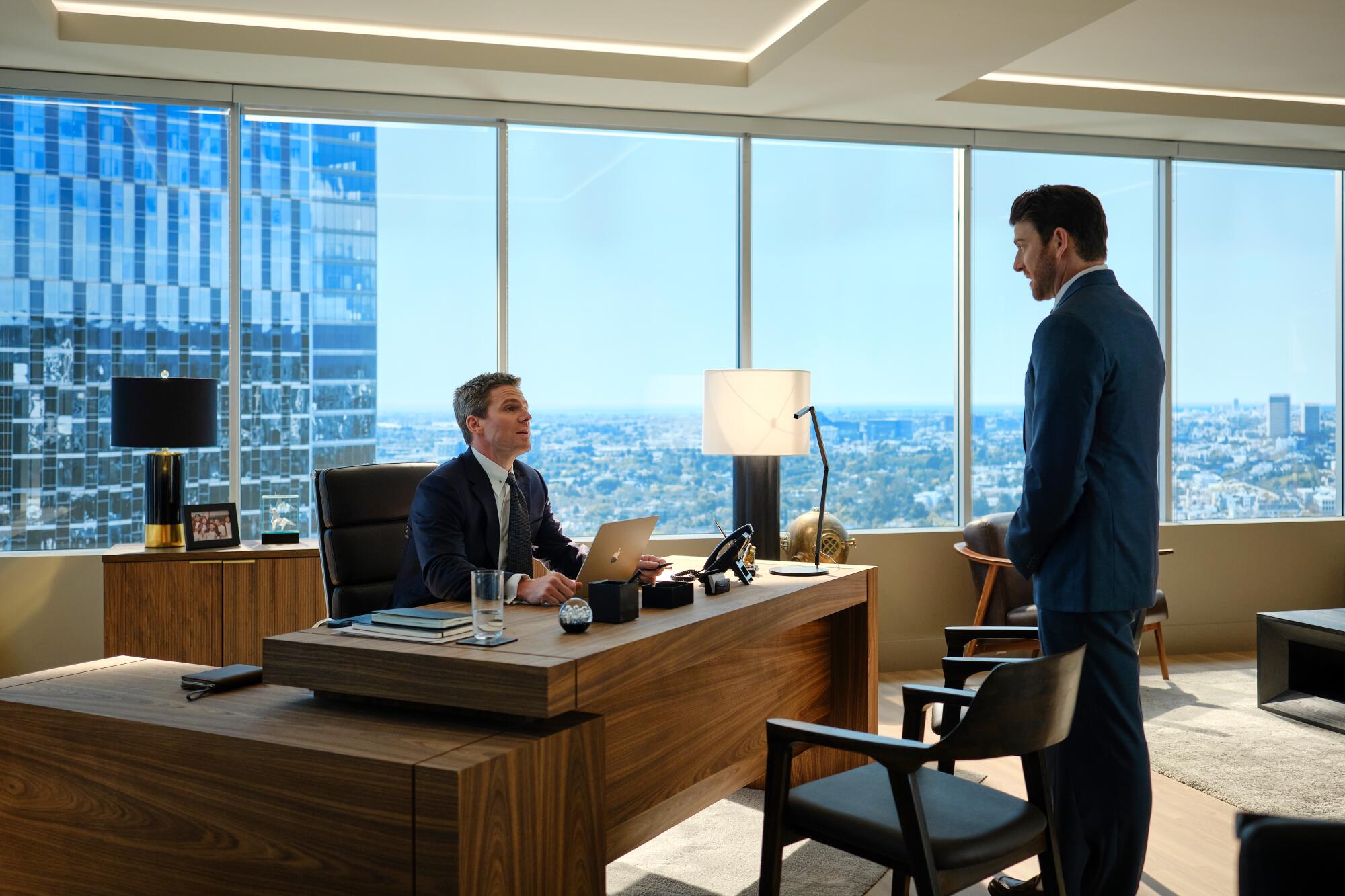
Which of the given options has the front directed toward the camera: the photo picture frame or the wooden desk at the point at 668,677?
the photo picture frame

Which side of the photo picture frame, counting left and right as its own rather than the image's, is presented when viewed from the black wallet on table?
front

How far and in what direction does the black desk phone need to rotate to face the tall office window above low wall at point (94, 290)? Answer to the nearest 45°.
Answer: approximately 45° to its right

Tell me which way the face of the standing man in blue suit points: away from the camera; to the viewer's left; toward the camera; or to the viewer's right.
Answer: to the viewer's left

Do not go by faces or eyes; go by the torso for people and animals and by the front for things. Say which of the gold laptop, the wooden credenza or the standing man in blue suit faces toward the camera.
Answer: the wooden credenza

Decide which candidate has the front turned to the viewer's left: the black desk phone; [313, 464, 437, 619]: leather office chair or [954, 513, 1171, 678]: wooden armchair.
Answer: the black desk phone

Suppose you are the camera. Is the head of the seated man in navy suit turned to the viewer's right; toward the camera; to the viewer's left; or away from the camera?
to the viewer's right

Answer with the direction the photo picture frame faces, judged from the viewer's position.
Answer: facing the viewer

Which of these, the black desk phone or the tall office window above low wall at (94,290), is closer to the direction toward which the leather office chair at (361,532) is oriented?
the black desk phone

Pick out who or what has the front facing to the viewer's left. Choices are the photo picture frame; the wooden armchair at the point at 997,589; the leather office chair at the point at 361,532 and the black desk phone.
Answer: the black desk phone

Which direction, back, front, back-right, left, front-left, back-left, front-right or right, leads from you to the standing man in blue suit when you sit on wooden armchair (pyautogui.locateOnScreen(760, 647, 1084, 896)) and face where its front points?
right

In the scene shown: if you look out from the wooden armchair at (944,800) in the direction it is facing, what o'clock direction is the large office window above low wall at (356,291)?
The large office window above low wall is roughly at 12 o'clock from the wooden armchair.

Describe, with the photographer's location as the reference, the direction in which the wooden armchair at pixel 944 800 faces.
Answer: facing away from the viewer and to the left of the viewer

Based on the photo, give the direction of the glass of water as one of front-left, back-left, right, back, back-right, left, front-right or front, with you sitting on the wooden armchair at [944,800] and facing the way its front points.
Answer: front-left

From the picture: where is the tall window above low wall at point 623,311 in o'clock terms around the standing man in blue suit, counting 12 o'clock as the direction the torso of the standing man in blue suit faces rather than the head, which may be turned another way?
The tall window above low wall is roughly at 12 o'clock from the standing man in blue suit.

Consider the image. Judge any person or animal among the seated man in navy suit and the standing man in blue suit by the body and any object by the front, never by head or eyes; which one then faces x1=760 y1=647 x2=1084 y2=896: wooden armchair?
the seated man in navy suit

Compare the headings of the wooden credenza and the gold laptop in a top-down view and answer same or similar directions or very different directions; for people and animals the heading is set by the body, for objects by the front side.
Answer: very different directions
